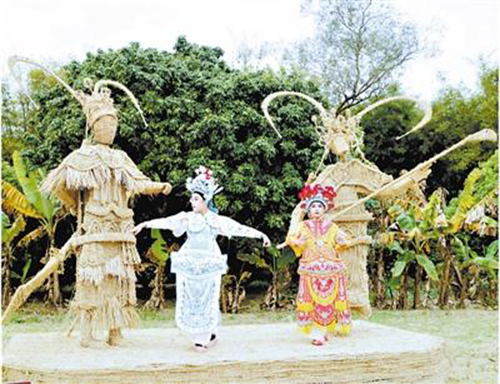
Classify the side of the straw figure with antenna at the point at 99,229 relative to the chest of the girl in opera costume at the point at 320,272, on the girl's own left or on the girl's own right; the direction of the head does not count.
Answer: on the girl's own right

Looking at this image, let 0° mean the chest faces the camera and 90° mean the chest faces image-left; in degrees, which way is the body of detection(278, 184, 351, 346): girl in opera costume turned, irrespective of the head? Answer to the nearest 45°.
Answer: approximately 0°

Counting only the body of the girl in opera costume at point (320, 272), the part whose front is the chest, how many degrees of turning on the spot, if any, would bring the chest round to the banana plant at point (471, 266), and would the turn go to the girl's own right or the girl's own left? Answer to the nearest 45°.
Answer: approximately 135° to the girl's own left

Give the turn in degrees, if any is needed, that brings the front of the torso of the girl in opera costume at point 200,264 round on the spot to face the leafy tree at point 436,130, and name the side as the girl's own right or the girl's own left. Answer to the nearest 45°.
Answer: approximately 135° to the girl's own left

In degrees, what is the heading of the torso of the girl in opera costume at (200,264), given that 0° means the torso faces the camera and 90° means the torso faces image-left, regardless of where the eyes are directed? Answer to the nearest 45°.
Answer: approximately 0°

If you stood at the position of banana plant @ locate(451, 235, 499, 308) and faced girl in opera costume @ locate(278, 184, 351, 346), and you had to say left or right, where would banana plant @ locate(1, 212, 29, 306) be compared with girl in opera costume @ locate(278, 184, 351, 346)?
right

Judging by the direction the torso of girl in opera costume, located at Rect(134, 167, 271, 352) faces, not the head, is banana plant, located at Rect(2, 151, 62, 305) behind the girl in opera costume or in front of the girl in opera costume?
behind

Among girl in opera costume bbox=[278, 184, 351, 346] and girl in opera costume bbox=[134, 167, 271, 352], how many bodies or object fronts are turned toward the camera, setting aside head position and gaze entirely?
2

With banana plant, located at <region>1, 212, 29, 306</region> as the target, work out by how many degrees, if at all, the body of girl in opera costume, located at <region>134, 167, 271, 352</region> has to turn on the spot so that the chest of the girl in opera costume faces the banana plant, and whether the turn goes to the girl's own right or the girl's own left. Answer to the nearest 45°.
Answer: approximately 135° to the girl's own right

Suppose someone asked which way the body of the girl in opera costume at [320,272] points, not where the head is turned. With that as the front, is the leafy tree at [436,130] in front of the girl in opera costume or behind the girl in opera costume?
behind
